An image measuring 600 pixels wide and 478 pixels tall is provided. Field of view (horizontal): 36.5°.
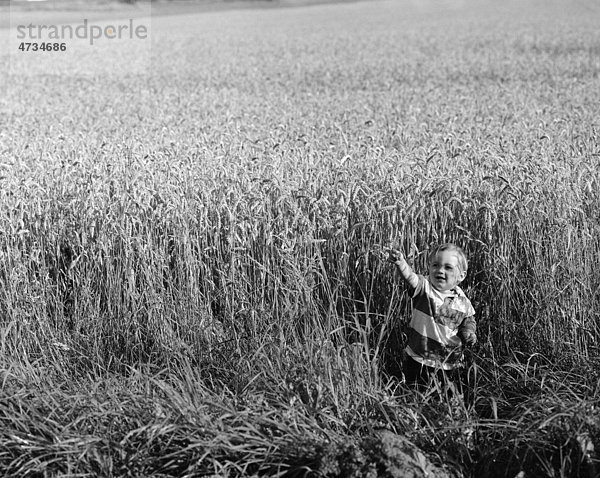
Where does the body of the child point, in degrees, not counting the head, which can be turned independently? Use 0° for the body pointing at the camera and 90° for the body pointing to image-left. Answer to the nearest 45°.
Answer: approximately 0°
